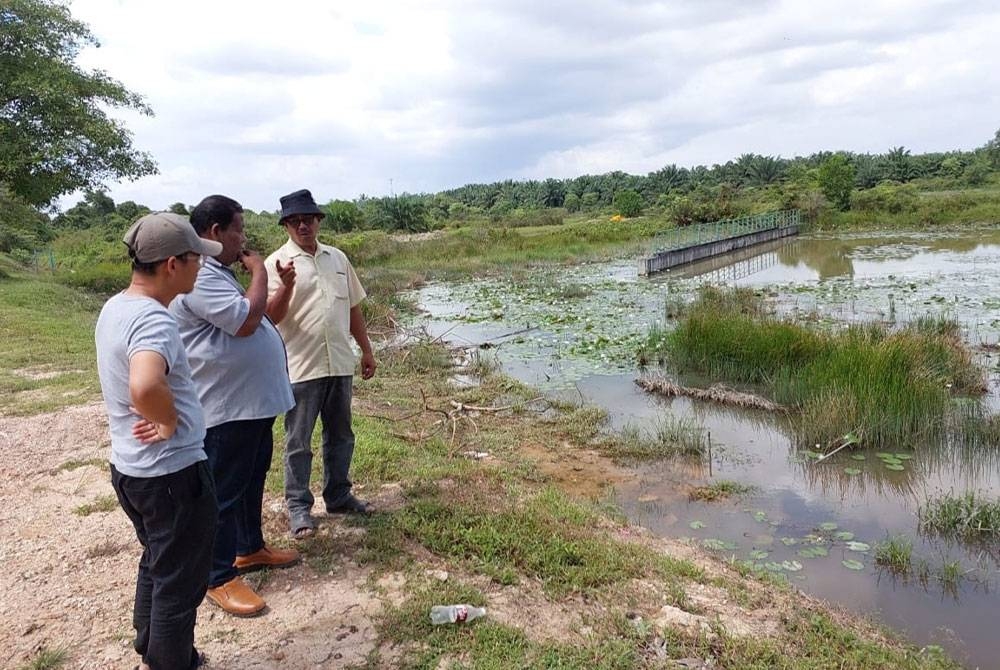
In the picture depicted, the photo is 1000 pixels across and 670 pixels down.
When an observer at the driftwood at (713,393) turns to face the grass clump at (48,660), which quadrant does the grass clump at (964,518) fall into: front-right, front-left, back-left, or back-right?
front-left

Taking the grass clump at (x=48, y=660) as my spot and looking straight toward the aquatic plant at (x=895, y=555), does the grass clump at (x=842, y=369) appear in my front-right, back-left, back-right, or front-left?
front-left

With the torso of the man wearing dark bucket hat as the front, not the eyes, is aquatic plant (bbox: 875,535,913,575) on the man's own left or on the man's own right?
on the man's own left

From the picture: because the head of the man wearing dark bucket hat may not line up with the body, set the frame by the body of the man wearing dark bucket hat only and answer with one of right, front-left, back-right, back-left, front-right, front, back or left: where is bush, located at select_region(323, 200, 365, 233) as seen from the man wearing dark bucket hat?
back

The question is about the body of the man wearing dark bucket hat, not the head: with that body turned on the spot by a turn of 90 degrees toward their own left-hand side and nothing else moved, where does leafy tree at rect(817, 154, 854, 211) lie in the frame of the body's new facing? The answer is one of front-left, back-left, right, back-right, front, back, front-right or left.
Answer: front-left

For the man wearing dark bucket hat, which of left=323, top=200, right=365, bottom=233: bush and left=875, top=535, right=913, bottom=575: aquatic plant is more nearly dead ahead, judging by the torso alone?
the aquatic plant

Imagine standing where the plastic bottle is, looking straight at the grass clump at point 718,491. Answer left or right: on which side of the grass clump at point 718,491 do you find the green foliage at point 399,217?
left

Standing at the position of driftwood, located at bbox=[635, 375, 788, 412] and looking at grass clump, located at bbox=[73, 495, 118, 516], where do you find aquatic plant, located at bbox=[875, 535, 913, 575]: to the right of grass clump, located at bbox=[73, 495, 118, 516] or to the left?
left

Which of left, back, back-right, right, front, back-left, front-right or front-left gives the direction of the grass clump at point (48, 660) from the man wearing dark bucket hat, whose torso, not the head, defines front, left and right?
front-right

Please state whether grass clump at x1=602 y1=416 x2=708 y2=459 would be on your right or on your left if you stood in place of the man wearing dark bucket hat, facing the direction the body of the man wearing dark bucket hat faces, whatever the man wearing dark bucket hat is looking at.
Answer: on your left

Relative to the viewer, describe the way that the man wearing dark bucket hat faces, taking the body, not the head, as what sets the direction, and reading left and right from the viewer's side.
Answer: facing the viewer

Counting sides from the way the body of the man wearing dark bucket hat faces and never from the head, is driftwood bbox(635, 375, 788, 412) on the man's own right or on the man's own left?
on the man's own left

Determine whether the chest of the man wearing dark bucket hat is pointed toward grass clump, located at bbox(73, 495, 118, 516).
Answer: no

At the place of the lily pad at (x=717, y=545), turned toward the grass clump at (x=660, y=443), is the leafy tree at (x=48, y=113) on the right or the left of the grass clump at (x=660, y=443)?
left

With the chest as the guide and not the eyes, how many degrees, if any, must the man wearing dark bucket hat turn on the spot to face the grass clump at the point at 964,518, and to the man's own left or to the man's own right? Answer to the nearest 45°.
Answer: approximately 90° to the man's own left

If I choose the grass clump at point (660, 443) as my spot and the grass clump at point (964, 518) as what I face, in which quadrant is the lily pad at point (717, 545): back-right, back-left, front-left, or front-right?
front-right

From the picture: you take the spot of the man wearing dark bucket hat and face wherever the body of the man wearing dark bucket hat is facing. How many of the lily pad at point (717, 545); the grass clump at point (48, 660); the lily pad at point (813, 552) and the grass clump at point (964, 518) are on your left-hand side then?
3

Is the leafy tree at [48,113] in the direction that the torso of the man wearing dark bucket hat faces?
no
